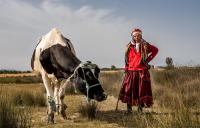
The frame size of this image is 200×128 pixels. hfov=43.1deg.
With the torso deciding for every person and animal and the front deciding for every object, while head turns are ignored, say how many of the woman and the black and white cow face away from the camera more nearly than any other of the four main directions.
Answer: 0

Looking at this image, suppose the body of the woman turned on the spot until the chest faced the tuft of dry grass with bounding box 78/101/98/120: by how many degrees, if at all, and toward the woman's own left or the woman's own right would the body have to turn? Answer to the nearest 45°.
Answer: approximately 45° to the woman's own right

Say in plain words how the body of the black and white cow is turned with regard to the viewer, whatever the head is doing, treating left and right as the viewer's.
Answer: facing the viewer and to the right of the viewer

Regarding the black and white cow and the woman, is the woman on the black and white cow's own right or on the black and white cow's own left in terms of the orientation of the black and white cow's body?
on the black and white cow's own left

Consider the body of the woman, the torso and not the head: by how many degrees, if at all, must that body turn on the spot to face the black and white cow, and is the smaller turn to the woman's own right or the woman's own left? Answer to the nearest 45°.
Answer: approximately 45° to the woman's own right

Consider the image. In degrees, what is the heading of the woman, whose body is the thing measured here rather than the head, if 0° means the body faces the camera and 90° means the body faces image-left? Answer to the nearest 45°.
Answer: approximately 0°
